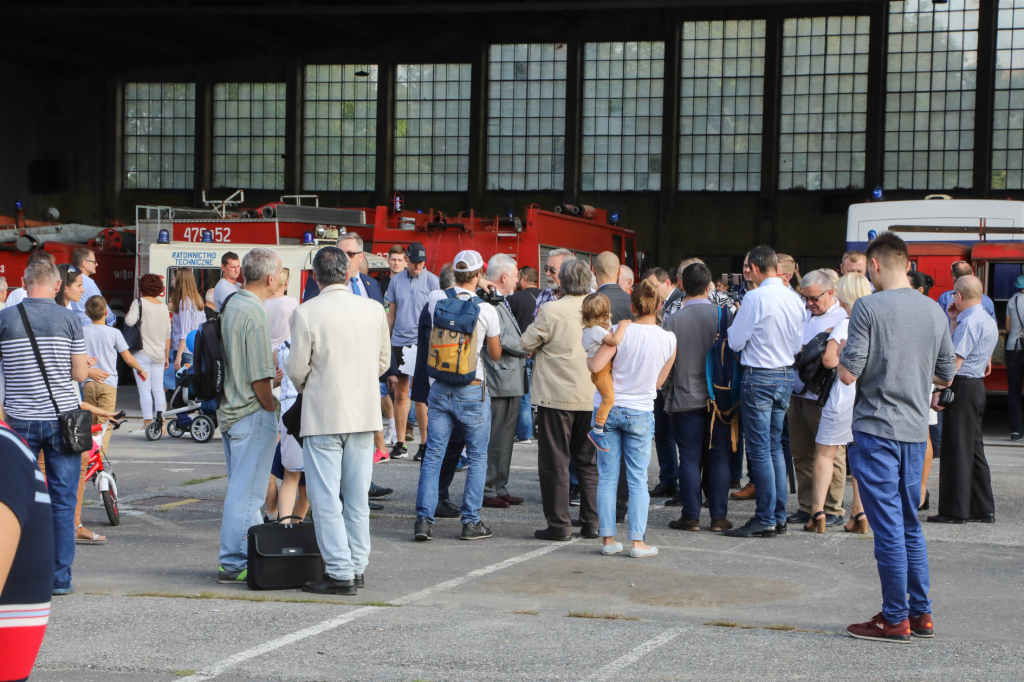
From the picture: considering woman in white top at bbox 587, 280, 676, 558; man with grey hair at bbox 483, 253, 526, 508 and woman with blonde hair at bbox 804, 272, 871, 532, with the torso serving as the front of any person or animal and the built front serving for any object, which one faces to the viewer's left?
the woman with blonde hair

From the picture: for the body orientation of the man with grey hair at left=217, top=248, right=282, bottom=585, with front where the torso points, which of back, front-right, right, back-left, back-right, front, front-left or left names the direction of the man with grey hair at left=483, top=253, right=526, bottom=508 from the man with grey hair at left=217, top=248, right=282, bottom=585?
front

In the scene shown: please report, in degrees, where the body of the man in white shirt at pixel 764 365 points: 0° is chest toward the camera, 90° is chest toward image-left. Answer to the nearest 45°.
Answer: approximately 135°

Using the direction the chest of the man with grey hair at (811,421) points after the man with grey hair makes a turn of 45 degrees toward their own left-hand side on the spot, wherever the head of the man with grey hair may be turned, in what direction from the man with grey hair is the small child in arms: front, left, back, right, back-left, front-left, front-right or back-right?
front-right

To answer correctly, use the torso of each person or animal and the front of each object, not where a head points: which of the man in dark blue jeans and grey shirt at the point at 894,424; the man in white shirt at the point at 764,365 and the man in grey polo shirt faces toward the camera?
the man in grey polo shirt

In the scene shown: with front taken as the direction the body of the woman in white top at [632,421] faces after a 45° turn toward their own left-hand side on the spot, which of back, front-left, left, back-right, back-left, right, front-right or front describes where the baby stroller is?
front

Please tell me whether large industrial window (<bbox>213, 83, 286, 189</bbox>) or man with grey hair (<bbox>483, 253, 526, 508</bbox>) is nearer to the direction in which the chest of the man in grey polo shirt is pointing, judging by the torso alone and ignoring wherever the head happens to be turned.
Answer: the man with grey hair

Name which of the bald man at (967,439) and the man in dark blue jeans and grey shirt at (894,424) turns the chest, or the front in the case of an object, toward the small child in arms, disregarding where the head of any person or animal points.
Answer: the man in dark blue jeans and grey shirt

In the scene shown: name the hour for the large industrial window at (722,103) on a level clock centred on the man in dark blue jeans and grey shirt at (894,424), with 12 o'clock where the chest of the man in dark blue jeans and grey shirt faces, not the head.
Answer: The large industrial window is roughly at 1 o'clock from the man in dark blue jeans and grey shirt.

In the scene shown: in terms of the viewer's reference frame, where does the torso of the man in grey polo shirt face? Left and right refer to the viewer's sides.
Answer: facing the viewer

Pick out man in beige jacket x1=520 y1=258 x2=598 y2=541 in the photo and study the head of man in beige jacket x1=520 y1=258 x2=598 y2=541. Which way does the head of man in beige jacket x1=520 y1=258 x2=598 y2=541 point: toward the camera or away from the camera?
away from the camera

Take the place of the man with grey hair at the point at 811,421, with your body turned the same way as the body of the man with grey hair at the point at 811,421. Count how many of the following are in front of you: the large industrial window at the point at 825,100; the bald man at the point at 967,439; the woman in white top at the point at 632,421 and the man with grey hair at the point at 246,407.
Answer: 2

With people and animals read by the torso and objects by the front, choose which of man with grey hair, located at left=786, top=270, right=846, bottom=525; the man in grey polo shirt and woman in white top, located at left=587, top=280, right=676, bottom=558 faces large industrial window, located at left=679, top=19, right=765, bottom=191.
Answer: the woman in white top

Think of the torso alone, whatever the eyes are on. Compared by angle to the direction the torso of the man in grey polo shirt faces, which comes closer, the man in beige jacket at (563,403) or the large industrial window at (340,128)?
the man in beige jacket

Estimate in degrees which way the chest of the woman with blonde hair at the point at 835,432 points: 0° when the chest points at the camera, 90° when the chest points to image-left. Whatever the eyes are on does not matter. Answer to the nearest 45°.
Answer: approximately 90°

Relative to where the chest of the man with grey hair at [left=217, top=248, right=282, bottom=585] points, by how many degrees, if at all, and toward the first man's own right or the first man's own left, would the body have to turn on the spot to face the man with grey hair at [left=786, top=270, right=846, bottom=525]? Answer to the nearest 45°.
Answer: approximately 45° to the first man's own right

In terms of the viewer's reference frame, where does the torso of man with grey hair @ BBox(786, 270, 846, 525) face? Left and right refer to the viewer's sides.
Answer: facing the viewer and to the left of the viewer
